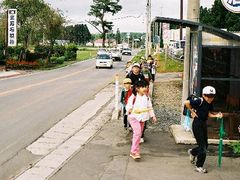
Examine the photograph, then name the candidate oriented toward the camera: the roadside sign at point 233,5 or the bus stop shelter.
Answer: the roadside sign

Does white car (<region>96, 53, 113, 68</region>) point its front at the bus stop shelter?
yes

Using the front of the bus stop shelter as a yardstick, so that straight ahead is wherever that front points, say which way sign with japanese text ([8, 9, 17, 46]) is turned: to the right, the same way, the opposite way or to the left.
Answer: to the left

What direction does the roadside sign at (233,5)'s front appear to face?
toward the camera

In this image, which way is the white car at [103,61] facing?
toward the camera

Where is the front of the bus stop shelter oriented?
to the viewer's left
